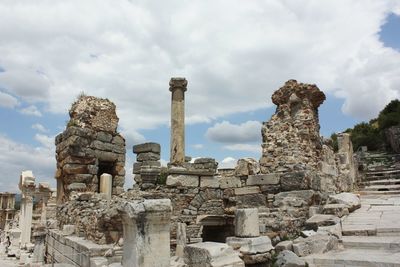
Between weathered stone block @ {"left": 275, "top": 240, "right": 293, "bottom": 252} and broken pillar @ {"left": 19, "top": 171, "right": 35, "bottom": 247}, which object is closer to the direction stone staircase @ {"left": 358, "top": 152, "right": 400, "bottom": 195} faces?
the weathered stone block

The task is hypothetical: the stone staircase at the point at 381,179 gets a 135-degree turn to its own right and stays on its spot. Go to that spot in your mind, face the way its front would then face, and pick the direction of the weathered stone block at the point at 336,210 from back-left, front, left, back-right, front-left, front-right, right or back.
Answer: back-left

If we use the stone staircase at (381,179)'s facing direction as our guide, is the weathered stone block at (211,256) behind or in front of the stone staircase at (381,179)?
in front

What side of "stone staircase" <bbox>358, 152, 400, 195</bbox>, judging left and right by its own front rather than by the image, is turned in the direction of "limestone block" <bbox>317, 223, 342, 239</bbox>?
front

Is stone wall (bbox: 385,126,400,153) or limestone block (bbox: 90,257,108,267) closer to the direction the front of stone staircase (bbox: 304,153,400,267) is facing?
the limestone block

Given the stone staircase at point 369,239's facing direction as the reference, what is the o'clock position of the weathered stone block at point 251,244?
The weathered stone block is roughly at 2 o'clock from the stone staircase.

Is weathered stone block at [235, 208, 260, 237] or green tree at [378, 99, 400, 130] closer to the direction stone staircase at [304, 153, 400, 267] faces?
the weathered stone block

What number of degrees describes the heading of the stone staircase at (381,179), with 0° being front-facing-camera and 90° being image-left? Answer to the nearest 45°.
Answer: approximately 0°

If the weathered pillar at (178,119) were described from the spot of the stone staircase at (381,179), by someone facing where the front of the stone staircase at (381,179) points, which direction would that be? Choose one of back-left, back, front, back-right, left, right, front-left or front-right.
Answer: front-right

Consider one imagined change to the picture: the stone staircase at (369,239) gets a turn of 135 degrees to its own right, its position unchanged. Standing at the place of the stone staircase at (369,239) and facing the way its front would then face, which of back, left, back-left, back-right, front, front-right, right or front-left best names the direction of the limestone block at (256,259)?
left

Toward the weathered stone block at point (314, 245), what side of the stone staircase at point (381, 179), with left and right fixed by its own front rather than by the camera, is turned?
front
